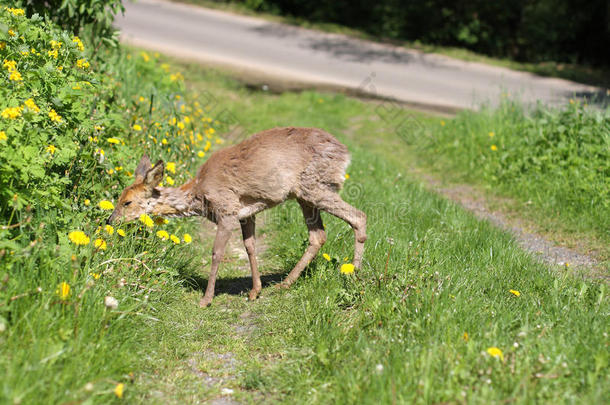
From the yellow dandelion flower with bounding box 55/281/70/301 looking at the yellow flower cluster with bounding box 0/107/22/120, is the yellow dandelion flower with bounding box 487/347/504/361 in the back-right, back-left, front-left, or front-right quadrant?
back-right

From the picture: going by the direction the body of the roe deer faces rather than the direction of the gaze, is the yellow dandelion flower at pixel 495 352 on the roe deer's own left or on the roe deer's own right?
on the roe deer's own left

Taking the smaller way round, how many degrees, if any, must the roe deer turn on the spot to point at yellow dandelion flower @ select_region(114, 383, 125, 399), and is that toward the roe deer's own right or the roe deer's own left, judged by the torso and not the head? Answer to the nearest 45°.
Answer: approximately 90° to the roe deer's own left

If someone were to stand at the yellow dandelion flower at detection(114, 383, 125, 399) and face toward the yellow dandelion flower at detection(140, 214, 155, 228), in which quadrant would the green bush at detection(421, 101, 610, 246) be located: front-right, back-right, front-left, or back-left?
front-right

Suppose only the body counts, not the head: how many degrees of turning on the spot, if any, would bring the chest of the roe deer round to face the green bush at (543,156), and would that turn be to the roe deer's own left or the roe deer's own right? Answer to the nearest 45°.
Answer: approximately 135° to the roe deer's own right

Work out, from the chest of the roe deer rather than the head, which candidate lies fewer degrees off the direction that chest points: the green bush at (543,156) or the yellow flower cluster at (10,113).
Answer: the yellow flower cluster

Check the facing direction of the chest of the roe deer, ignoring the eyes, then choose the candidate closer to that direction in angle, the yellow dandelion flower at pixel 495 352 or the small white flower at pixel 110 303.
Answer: the small white flower

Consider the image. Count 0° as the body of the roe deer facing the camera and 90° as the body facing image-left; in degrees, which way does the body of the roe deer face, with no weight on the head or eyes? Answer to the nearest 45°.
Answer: approximately 90°

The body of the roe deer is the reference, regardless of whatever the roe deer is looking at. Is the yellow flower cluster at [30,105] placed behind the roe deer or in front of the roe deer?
in front

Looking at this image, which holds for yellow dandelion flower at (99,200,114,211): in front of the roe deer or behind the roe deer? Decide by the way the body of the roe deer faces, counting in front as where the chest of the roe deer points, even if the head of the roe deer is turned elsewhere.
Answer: in front

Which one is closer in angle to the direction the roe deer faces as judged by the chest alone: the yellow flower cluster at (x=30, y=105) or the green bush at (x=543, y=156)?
the yellow flower cluster

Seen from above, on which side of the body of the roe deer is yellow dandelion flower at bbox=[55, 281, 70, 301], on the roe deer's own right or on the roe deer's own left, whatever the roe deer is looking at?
on the roe deer's own left
